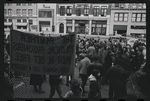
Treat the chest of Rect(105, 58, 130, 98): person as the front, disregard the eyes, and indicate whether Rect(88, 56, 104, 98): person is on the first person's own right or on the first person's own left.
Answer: on the first person's own left

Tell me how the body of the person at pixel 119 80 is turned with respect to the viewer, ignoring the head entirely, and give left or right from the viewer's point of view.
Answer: facing away from the viewer

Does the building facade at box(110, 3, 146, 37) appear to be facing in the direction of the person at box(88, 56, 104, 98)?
yes

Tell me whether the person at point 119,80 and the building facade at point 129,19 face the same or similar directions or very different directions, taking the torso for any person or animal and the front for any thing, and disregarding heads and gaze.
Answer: very different directions

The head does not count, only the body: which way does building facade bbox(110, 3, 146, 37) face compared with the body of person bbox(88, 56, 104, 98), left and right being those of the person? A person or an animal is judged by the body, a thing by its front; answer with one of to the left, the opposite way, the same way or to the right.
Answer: the opposite way

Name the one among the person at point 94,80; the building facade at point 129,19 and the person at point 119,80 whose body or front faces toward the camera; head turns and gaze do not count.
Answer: the building facade

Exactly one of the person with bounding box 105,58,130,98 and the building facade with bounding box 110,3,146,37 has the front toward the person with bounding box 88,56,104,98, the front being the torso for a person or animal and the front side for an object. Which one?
the building facade

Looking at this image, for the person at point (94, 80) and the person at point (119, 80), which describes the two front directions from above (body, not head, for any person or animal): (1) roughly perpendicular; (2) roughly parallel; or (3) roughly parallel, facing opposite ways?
roughly parallel

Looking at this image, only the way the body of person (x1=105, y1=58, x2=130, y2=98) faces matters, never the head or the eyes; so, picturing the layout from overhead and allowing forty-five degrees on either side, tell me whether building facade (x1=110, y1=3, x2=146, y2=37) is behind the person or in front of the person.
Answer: in front

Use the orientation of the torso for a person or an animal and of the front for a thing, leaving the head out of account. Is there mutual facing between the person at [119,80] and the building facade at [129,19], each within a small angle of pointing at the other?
yes

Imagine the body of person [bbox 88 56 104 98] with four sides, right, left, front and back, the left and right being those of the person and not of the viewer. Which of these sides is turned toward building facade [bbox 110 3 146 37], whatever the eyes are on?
front

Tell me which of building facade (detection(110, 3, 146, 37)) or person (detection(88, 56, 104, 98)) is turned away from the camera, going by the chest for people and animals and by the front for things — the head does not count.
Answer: the person

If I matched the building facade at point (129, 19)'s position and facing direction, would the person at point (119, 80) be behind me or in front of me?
in front

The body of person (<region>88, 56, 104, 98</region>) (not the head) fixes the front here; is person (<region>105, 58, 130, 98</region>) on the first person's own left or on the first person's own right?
on the first person's own right

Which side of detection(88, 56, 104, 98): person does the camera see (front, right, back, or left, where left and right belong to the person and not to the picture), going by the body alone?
back

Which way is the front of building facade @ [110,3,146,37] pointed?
toward the camera
